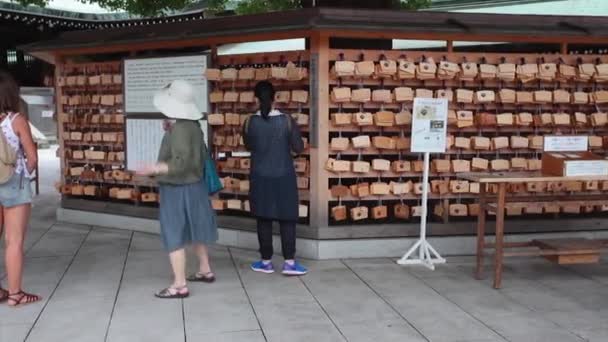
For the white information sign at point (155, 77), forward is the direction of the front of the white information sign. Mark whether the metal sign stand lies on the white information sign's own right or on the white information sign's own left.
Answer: on the white information sign's own left

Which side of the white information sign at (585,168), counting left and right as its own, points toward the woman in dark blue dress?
right

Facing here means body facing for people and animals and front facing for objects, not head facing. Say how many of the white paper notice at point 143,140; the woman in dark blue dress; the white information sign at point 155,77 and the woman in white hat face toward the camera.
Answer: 2

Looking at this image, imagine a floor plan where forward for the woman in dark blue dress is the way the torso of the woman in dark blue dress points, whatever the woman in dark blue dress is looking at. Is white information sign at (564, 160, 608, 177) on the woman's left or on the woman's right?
on the woman's right

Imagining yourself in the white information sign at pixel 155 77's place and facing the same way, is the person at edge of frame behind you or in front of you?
in front

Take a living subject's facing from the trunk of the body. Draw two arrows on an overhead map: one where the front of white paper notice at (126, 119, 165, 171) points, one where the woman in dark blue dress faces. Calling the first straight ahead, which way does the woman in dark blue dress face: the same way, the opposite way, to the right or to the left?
the opposite way

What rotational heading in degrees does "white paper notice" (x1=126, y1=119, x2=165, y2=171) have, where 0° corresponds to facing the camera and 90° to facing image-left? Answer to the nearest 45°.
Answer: approximately 0°

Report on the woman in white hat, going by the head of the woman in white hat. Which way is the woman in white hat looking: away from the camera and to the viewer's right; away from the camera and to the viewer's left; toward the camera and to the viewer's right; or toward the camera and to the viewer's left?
away from the camera and to the viewer's left

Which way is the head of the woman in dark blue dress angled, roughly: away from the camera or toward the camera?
away from the camera

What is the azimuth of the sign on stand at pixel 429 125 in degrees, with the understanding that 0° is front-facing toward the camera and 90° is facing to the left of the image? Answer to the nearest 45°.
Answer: approximately 0°

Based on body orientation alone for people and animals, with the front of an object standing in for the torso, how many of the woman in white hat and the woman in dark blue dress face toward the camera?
0

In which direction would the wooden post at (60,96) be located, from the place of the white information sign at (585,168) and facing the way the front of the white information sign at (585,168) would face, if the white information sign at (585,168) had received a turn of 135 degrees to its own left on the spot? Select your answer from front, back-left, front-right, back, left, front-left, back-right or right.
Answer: back-left
